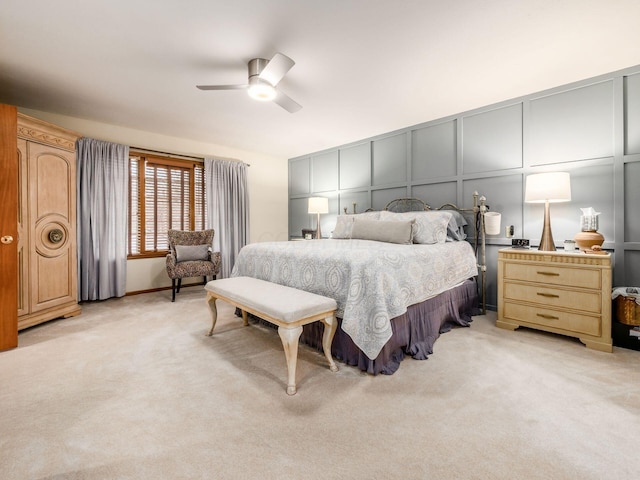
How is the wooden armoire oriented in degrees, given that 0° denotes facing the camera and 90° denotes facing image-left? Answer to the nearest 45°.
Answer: approximately 315°

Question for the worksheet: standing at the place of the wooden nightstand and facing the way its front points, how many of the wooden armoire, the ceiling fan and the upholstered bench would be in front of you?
3

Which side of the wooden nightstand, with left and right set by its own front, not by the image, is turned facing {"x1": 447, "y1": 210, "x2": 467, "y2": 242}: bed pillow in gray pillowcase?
right

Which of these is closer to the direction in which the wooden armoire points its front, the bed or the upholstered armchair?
the bed

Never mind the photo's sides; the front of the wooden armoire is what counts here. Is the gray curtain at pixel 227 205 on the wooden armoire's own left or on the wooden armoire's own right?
on the wooden armoire's own left

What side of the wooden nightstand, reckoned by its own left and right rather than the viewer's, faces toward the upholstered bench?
front

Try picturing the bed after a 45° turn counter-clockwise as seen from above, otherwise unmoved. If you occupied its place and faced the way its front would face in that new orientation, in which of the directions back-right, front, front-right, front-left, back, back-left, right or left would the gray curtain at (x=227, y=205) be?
back-right

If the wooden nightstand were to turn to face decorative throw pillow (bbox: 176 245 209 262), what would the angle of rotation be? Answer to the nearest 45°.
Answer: approximately 45° to its right

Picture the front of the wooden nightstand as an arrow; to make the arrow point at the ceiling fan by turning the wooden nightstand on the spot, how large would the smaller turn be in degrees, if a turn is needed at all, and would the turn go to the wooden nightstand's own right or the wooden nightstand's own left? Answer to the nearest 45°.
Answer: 0° — it already faces it

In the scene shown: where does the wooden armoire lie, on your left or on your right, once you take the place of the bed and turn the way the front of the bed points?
on your right

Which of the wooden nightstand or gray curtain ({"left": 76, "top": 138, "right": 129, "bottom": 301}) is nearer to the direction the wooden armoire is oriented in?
the wooden nightstand

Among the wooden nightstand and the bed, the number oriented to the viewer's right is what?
0

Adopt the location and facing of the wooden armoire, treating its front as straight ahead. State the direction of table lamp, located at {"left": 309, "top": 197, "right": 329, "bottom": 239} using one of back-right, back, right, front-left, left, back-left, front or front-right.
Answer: front-left

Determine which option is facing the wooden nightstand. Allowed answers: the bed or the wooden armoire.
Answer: the wooden armoire

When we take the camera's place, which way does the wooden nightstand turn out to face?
facing the viewer and to the left of the viewer

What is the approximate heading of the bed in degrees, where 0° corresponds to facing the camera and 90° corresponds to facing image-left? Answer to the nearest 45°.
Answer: approximately 45°

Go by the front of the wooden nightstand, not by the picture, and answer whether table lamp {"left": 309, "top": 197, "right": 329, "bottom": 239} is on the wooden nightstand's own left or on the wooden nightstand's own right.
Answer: on the wooden nightstand's own right
